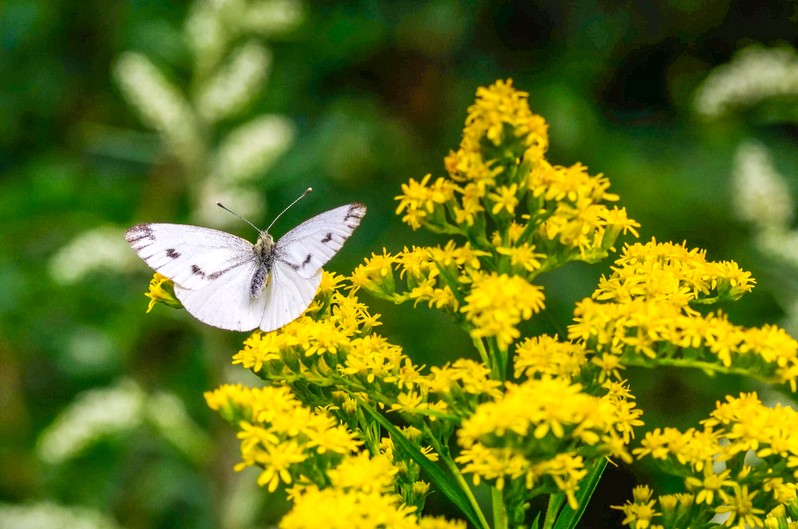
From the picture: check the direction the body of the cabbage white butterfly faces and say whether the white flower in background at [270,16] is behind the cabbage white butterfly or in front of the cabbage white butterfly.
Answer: in front

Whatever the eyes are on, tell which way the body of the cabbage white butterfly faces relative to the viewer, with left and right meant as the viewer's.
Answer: facing away from the viewer

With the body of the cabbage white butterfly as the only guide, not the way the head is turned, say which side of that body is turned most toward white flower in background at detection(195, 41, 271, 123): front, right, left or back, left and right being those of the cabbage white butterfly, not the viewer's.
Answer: front

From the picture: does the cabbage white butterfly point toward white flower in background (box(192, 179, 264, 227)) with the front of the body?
yes
